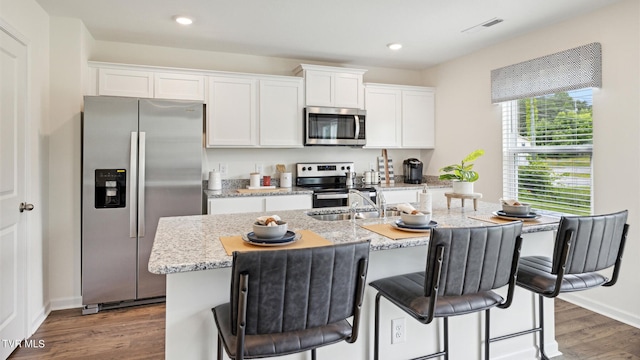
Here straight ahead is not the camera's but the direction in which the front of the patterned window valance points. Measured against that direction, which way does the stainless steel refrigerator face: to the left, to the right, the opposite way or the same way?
to the left

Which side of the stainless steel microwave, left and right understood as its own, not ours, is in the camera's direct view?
front

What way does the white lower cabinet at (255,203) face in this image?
toward the camera

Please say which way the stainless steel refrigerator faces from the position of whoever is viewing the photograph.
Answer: facing the viewer

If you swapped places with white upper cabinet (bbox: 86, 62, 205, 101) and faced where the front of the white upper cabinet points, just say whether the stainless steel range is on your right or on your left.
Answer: on your left

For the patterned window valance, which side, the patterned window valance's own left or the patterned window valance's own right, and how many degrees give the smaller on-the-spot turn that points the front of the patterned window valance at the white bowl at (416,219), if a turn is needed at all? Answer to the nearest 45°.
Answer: approximately 45° to the patterned window valance's own left

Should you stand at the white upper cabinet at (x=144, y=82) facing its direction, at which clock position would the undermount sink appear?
The undermount sink is roughly at 11 o'clock from the white upper cabinet.

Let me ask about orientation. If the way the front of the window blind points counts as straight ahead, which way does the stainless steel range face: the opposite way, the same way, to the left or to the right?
to the left

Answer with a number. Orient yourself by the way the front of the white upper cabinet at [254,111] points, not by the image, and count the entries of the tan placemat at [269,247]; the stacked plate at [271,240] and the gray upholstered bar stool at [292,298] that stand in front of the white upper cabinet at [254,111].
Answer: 3

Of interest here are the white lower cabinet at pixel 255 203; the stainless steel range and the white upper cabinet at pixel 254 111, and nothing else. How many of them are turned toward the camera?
3

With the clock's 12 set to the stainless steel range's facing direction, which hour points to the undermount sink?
The undermount sink is roughly at 12 o'clock from the stainless steel range.
